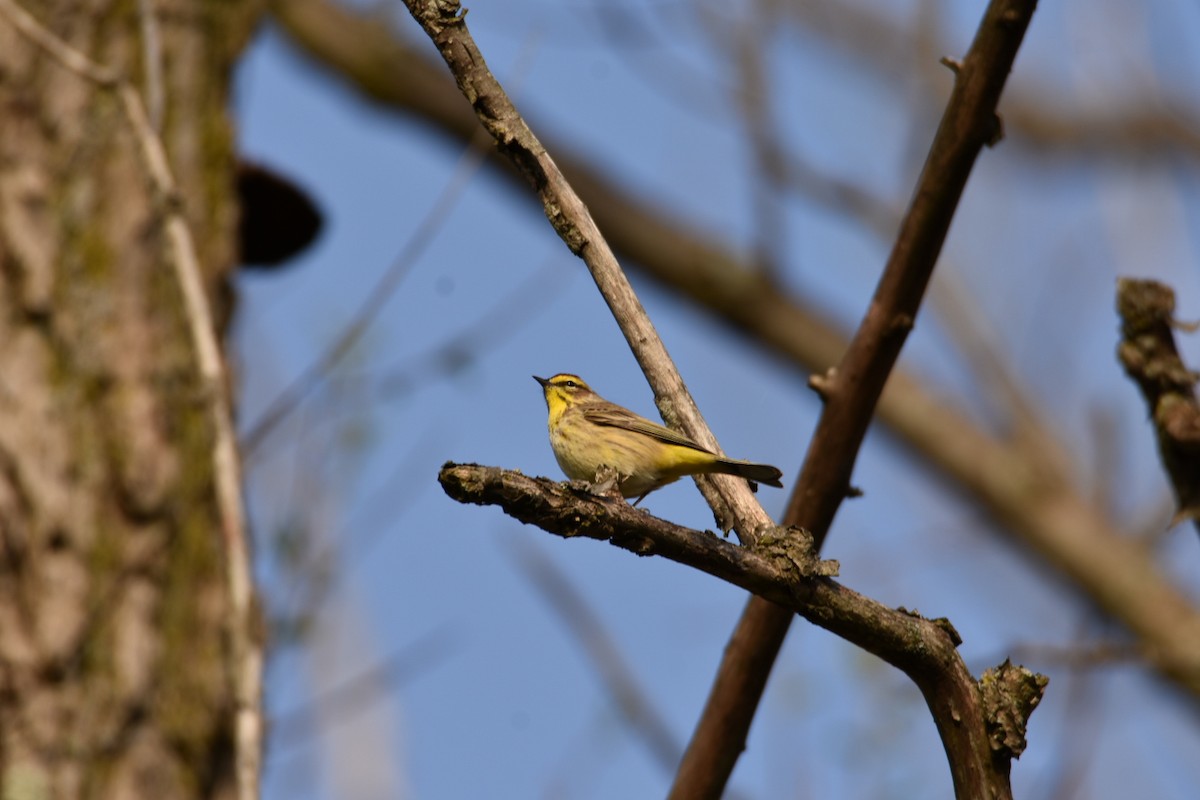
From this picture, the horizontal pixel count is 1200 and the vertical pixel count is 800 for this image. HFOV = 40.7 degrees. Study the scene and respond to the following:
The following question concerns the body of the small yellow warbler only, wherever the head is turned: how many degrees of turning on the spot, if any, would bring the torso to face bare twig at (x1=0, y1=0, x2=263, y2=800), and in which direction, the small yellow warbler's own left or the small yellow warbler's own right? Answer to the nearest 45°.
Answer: approximately 45° to the small yellow warbler's own left

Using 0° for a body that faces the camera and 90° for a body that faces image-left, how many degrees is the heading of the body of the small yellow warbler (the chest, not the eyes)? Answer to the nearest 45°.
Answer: approximately 90°

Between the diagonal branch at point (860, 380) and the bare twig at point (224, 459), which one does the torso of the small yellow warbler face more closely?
the bare twig

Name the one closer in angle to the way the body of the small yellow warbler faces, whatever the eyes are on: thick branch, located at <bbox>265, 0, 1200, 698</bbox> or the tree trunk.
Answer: the tree trunk

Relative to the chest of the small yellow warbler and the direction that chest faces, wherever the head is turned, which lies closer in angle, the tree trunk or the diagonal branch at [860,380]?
the tree trunk

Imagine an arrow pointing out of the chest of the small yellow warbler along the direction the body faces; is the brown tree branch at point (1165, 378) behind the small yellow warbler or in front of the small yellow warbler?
behind

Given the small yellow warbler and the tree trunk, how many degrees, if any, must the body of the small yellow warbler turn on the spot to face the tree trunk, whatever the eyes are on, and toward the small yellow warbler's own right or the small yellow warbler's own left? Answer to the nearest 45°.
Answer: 0° — it already faces it

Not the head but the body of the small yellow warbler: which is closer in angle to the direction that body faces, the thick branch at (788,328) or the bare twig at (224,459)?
the bare twig
